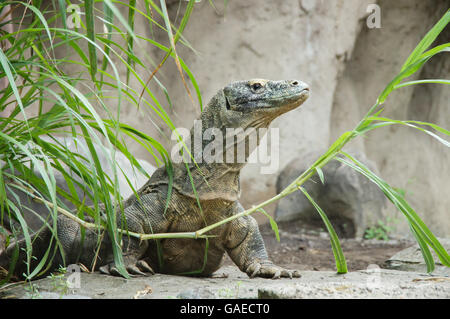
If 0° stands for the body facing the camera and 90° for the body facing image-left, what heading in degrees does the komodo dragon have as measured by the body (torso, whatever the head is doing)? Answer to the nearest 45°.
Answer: approximately 315°

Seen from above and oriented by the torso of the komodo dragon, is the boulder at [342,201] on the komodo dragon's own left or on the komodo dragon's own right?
on the komodo dragon's own left

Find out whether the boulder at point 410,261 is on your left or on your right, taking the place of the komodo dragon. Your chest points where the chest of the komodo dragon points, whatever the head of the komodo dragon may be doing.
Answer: on your left
